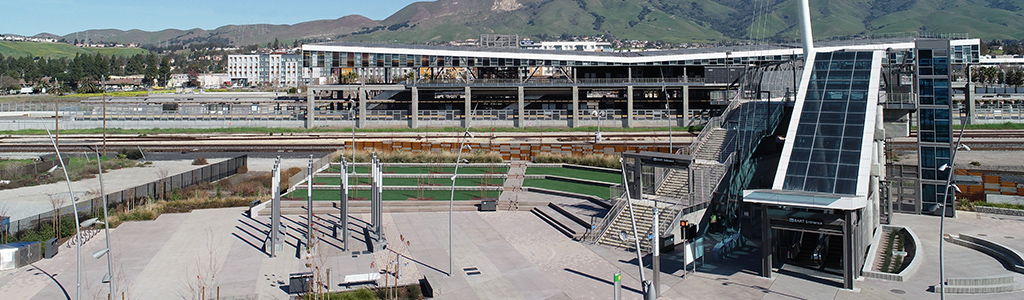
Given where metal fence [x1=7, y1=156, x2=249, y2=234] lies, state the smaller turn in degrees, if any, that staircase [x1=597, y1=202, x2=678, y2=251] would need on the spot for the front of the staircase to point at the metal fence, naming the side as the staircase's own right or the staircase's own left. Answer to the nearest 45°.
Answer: approximately 45° to the staircase's own right

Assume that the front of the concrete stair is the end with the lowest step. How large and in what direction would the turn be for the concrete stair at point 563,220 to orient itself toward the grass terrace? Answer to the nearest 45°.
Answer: approximately 135° to its right

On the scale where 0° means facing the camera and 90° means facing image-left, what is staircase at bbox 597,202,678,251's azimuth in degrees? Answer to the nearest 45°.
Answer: approximately 45°

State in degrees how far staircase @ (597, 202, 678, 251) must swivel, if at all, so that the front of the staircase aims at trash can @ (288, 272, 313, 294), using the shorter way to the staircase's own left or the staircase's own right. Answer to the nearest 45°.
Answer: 0° — it already faces it

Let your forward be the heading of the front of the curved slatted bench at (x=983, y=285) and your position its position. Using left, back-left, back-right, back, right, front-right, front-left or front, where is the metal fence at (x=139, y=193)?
right

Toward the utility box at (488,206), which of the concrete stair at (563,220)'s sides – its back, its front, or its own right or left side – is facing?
right

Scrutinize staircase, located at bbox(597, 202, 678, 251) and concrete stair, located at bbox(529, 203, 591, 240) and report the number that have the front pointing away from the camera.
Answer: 0

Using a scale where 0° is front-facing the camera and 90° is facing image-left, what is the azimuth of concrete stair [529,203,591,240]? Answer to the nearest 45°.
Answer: approximately 45°

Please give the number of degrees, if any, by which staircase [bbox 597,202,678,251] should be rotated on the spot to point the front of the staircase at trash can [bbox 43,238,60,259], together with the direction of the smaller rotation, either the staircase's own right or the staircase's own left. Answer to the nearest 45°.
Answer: approximately 45° to the staircase's own right

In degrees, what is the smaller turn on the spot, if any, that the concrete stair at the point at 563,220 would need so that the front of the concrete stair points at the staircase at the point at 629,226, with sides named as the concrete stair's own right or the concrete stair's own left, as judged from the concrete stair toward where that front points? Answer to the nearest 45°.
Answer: approximately 90° to the concrete stair's own left

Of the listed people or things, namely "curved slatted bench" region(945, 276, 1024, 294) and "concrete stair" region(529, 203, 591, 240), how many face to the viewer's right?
0
